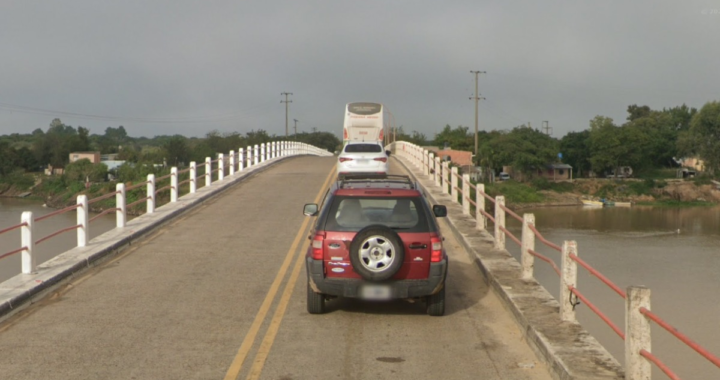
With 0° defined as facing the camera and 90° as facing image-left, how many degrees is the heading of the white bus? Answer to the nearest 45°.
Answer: approximately 180°

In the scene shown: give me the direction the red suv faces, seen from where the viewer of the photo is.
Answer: facing away from the viewer

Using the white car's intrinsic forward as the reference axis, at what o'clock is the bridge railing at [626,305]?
The bridge railing is roughly at 6 o'clock from the white car.

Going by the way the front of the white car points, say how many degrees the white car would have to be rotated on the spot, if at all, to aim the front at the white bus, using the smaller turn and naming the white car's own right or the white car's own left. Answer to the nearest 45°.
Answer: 0° — it already faces it

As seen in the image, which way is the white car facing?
away from the camera

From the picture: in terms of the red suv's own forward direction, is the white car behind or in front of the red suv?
in front

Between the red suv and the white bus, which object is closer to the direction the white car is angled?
the white bus
